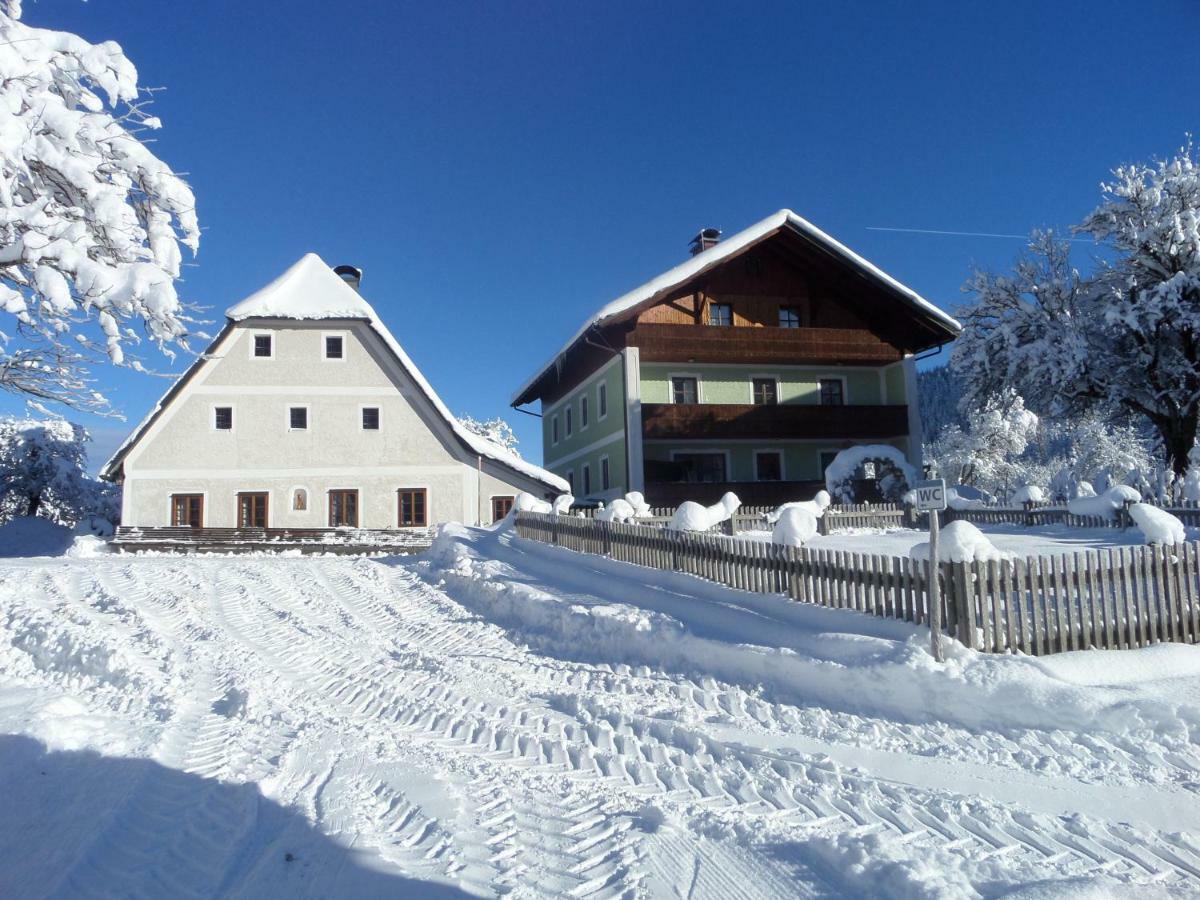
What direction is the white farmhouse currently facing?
toward the camera

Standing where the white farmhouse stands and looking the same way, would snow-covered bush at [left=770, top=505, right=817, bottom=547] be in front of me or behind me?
in front

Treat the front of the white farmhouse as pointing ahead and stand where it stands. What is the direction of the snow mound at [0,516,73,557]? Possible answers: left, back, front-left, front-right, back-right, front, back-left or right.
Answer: front-right

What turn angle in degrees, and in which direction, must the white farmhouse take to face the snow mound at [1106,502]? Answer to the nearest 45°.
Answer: approximately 45° to its left

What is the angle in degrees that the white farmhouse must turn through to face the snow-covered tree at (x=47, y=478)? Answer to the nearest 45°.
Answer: approximately 135° to its right

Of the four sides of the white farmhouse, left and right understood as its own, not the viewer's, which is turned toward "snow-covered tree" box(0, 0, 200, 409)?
front

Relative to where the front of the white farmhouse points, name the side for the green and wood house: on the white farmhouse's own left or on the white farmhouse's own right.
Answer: on the white farmhouse's own left

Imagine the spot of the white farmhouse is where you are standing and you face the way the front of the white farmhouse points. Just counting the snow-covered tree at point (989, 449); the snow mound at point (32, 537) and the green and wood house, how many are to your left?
2

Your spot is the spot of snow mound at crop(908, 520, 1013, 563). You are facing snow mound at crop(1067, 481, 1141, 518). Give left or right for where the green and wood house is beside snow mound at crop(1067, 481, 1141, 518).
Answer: left

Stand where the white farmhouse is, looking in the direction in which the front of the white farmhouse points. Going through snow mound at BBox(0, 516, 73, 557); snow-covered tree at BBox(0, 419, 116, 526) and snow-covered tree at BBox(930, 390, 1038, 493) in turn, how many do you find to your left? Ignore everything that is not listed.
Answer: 1

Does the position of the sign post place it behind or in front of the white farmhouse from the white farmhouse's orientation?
in front

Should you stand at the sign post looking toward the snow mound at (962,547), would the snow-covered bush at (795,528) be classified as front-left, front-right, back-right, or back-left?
front-left

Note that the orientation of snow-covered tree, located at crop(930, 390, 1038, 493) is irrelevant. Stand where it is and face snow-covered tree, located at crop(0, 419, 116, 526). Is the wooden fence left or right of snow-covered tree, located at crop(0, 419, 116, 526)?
left

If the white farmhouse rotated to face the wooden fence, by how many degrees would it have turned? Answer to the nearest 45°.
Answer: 0° — it already faces it

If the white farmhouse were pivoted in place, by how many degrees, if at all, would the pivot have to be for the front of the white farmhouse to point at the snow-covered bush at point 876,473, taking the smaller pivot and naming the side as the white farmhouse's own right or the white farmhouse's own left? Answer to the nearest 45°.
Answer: approximately 90° to the white farmhouse's own left

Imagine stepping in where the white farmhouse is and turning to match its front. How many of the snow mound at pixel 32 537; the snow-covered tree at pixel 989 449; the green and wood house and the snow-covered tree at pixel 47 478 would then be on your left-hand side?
2
